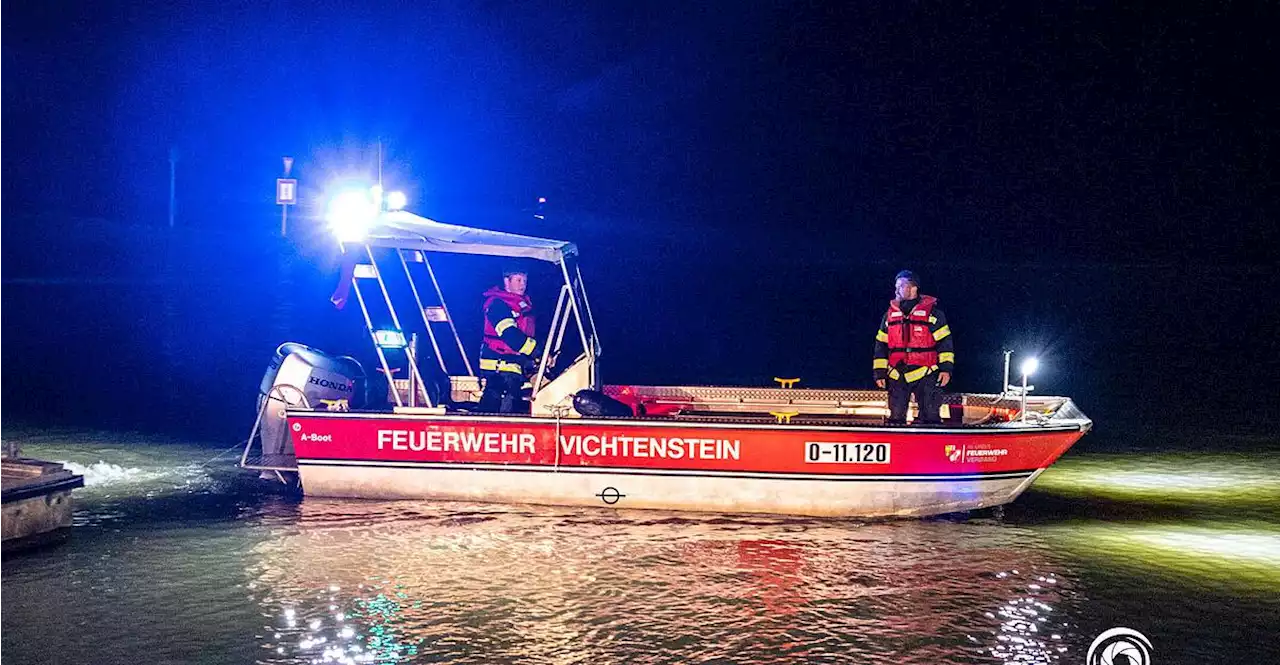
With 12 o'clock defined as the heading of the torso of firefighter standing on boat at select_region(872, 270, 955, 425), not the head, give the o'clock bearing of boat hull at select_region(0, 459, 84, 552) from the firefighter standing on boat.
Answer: The boat hull is roughly at 2 o'clock from the firefighter standing on boat.

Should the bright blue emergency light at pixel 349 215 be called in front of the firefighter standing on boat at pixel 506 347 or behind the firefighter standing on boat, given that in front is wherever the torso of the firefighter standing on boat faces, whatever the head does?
behind

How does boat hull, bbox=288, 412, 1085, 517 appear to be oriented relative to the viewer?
to the viewer's right

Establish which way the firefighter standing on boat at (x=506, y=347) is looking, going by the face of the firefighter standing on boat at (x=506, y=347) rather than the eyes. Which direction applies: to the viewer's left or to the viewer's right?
to the viewer's right

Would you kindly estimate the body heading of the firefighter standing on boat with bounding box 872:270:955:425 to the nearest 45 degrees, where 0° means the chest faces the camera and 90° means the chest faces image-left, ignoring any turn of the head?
approximately 0°

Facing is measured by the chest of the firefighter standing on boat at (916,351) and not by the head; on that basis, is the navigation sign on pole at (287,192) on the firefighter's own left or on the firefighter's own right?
on the firefighter's own right
